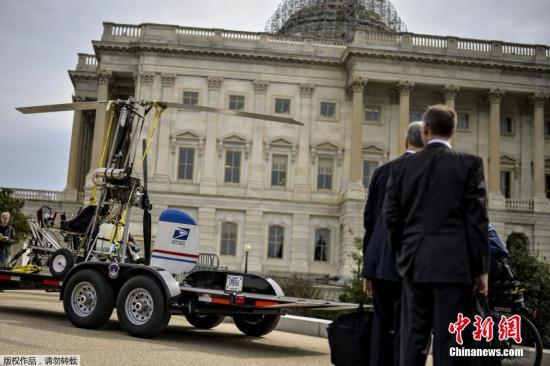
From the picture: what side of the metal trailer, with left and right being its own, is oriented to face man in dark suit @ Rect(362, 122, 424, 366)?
back

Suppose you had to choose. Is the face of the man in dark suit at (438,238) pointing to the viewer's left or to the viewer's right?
to the viewer's left

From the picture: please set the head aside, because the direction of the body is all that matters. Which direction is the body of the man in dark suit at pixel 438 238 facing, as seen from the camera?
away from the camera

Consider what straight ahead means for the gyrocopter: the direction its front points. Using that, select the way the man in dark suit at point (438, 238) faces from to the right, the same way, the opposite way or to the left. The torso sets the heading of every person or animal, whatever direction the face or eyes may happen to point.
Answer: to the right

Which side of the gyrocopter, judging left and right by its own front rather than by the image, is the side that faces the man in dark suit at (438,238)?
back

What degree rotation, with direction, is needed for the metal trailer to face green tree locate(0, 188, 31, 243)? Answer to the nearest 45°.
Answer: approximately 45° to its right

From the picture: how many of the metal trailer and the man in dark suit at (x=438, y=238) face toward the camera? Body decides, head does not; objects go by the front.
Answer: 0

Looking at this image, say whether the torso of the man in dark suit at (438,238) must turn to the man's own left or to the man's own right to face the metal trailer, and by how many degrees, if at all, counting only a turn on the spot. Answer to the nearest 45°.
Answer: approximately 45° to the man's own left

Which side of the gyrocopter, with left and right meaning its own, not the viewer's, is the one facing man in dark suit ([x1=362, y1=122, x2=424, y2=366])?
back

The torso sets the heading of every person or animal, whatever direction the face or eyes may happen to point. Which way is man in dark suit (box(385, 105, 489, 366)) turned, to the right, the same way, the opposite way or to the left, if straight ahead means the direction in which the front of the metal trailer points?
to the right

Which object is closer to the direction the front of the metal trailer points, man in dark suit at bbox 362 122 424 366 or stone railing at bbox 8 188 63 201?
the stone railing

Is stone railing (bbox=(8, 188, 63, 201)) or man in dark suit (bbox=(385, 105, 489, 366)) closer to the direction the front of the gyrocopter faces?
the stone railing

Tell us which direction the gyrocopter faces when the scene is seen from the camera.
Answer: facing away from the viewer and to the left of the viewer

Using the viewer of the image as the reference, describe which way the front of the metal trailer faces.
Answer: facing away from the viewer and to the left of the viewer

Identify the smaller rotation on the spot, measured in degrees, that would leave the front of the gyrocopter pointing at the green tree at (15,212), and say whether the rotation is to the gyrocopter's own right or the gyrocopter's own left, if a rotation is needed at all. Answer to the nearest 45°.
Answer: approximately 45° to the gyrocopter's own right
